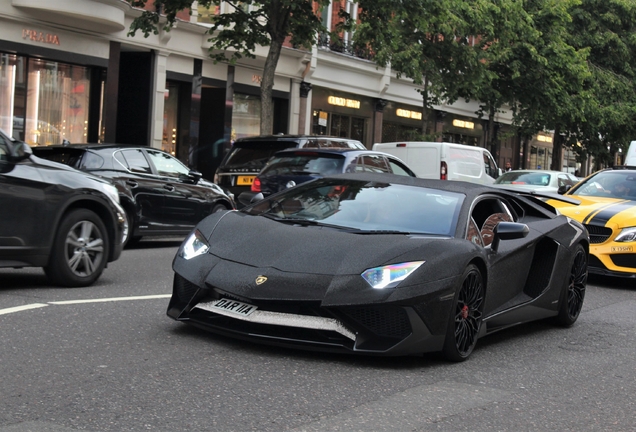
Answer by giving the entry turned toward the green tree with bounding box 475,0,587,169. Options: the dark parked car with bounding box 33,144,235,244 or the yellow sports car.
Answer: the dark parked car

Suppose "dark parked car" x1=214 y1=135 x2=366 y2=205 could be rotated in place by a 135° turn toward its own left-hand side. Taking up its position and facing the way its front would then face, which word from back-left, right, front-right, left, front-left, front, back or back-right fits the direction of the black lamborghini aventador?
left

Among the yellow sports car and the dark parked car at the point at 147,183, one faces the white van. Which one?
the dark parked car

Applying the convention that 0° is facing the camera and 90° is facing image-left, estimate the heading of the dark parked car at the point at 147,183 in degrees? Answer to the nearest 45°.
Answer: approximately 225°

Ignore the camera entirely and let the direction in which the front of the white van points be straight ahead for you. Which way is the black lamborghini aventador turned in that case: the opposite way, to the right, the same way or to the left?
the opposite way

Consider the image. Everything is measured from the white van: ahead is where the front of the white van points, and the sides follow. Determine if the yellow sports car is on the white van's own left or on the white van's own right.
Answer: on the white van's own right

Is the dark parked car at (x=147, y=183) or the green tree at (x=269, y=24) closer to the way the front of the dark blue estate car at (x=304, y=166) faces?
the green tree

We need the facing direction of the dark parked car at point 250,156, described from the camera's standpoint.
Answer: facing away from the viewer and to the right of the viewer

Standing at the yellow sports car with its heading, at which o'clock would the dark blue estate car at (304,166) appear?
The dark blue estate car is roughly at 2 o'clock from the yellow sports car.

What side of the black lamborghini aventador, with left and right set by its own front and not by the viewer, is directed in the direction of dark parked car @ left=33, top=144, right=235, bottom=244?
right

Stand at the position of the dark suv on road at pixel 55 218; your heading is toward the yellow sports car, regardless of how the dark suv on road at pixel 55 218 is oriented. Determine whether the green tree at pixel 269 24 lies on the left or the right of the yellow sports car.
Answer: left

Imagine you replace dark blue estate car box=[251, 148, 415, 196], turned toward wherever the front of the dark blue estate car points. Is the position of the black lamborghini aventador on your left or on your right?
on your right

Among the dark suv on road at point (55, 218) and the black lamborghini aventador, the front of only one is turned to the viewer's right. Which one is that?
the dark suv on road
